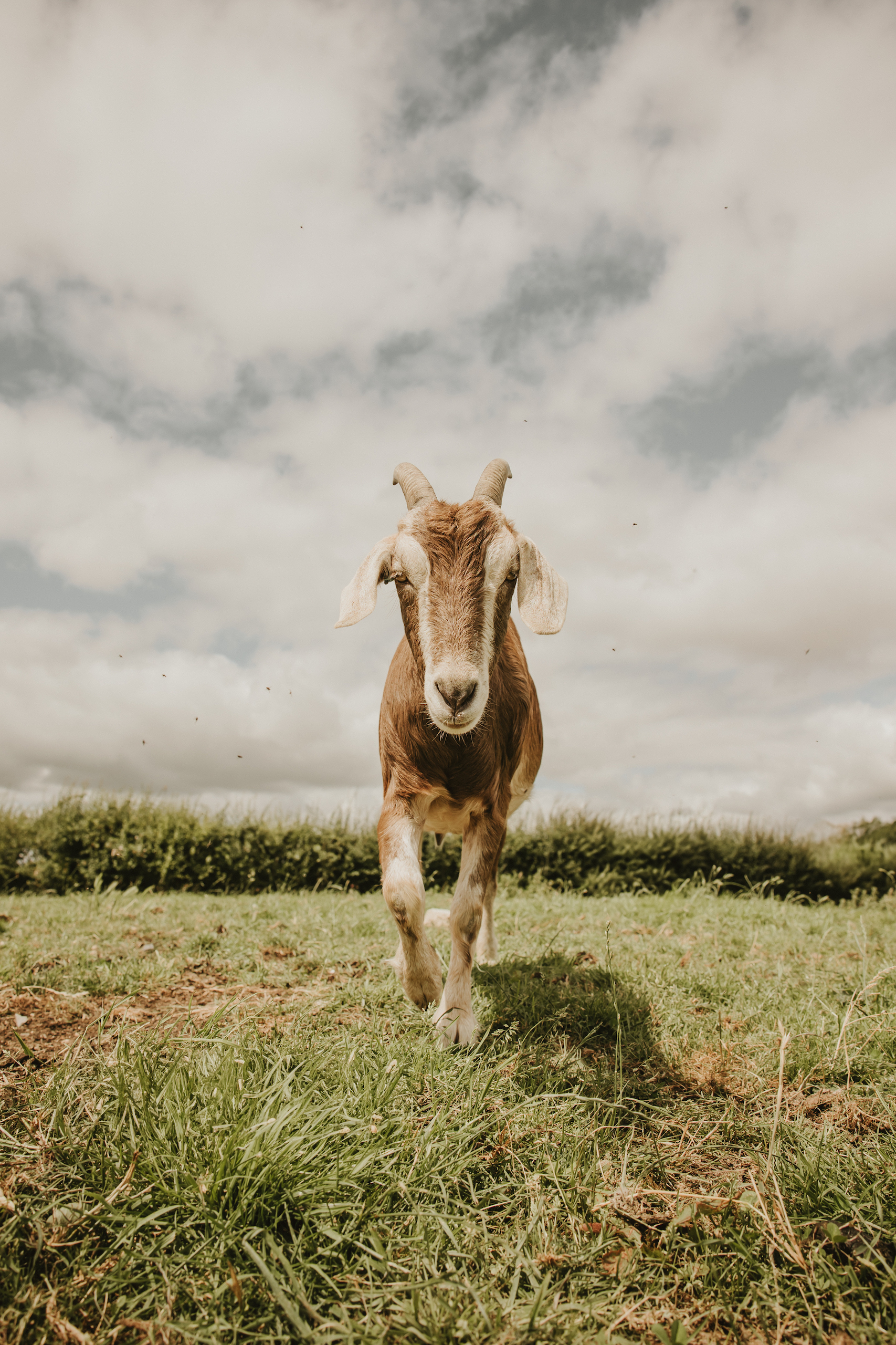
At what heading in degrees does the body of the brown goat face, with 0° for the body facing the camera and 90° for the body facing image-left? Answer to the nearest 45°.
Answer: approximately 0°

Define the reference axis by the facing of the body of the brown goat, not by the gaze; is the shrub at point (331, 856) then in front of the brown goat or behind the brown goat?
behind
